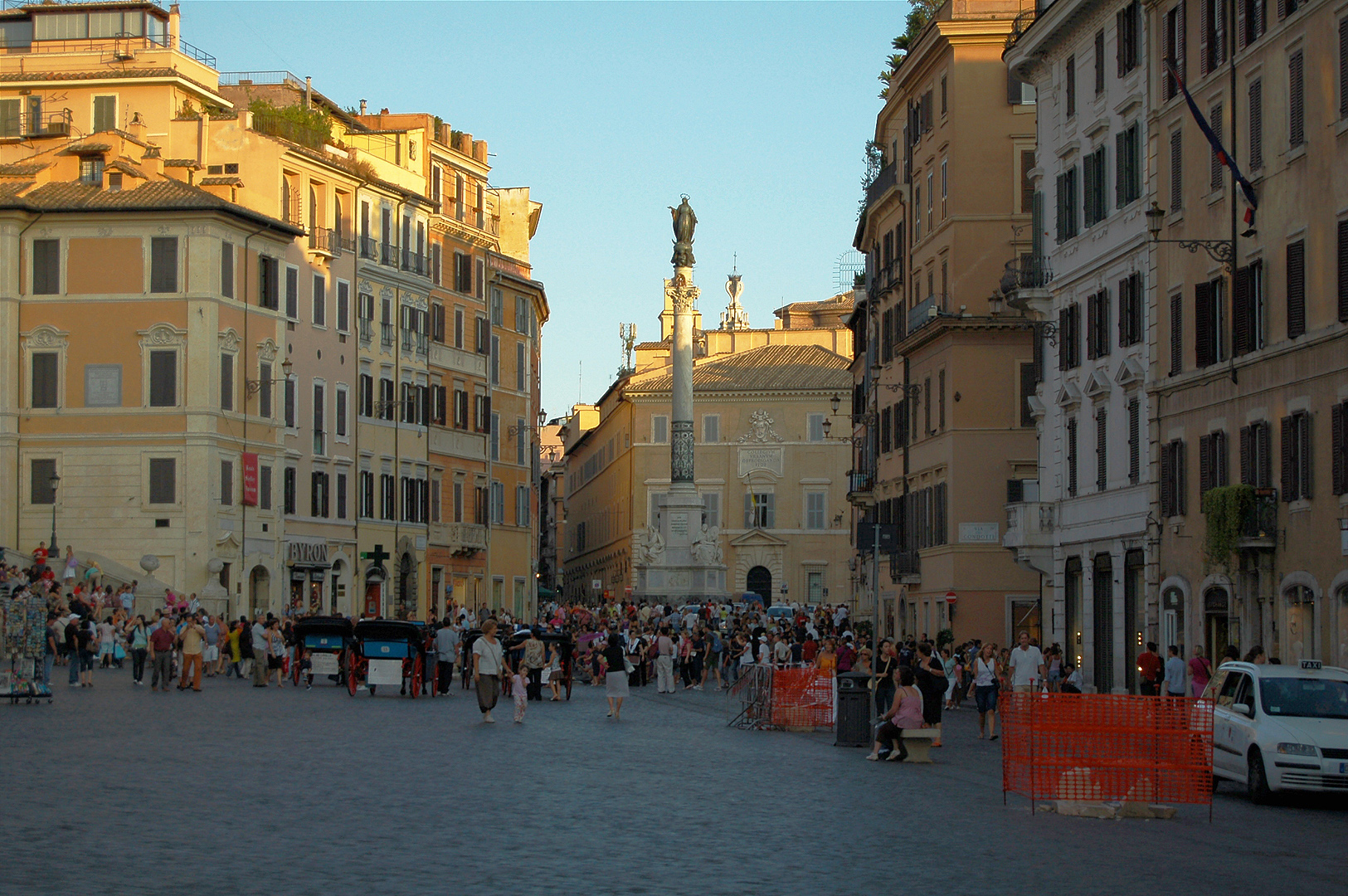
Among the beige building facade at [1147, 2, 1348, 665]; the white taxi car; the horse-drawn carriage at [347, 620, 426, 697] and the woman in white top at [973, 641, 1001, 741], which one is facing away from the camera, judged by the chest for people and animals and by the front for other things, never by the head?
the horse-drawn carriage

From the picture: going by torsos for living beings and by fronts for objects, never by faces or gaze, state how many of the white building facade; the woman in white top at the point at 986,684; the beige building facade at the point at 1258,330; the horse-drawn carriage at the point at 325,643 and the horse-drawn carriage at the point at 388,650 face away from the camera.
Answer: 2

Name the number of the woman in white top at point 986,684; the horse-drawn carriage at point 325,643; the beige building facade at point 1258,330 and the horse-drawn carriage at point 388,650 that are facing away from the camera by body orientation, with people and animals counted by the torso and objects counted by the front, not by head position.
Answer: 2

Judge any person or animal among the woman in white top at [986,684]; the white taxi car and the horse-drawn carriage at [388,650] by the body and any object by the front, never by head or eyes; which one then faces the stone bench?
the woman in white top

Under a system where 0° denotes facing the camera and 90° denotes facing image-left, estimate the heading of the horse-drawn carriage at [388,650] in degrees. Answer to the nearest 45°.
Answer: approximately 180°

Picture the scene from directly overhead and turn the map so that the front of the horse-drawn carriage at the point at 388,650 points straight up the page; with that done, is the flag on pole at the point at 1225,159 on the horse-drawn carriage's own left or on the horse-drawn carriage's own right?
on the horse-drawn carriage's own right

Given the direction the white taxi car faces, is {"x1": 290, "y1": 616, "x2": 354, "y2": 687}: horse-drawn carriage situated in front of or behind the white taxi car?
behind

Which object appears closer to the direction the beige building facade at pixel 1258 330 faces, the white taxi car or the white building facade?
the white taxi car

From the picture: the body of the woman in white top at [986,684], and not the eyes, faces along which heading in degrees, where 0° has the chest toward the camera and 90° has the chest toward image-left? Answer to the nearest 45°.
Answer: approximately 0°
